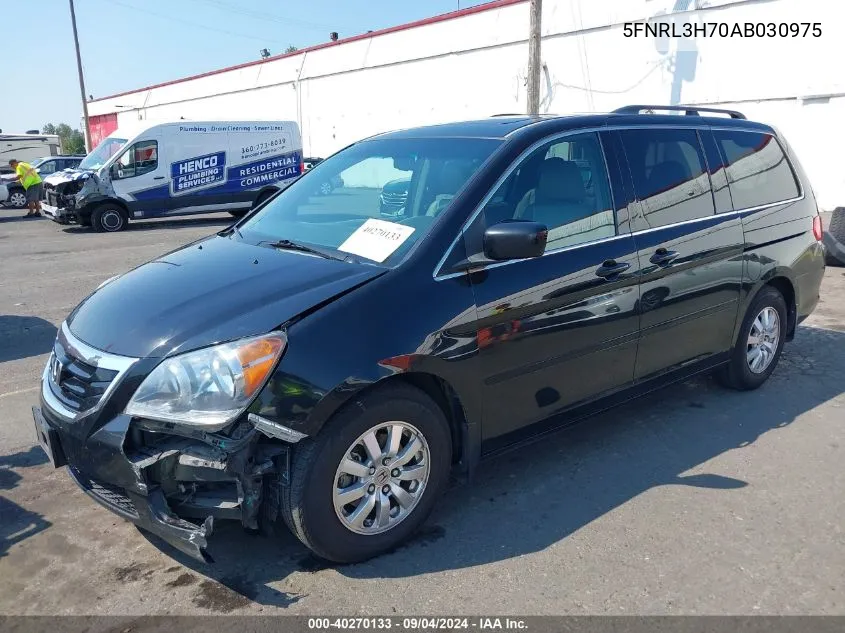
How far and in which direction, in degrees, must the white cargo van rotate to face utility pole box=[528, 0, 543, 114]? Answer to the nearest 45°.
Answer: approximately 135° to its left

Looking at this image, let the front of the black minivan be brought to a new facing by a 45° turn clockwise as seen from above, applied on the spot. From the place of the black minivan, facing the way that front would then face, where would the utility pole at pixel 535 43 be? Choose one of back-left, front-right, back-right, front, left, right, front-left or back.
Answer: right

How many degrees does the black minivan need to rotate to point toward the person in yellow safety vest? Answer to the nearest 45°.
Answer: approximately 90° to its right

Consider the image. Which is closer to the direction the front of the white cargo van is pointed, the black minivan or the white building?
the black minivan

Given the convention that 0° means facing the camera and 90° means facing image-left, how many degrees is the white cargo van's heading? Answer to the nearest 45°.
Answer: approximately 45°
